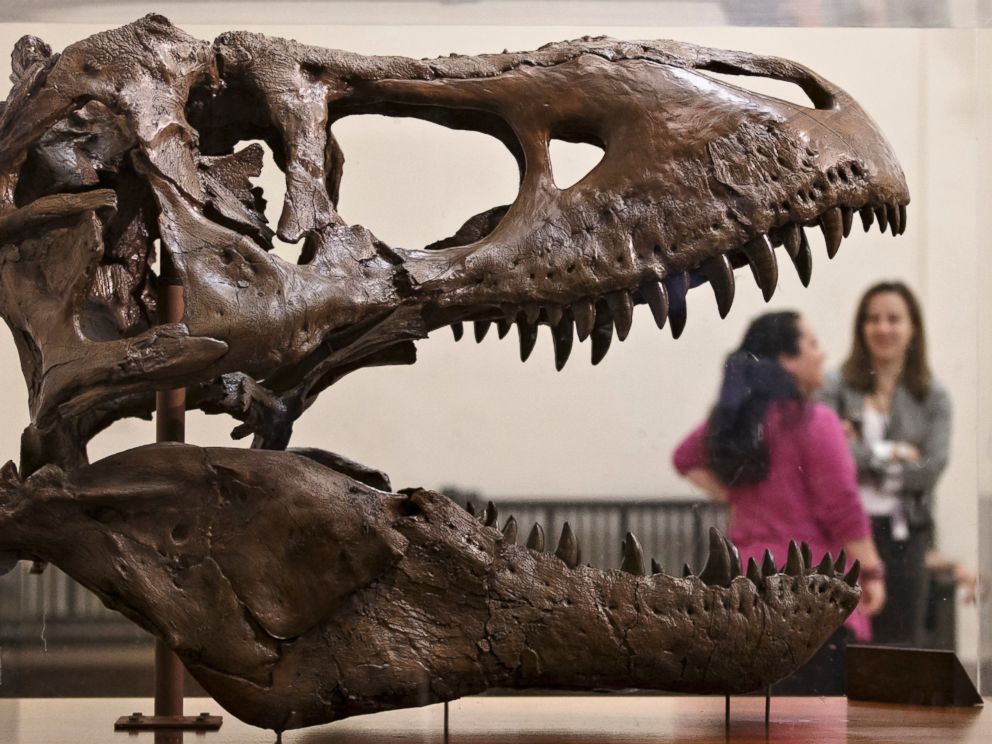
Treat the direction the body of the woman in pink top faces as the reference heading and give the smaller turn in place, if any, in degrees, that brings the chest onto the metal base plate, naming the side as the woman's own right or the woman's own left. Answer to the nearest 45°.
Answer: approximately 180°

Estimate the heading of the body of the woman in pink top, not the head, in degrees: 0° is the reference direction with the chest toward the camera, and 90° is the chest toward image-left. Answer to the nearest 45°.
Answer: approximately 225°

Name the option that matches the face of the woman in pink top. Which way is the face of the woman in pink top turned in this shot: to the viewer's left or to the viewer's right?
to the viewer's right

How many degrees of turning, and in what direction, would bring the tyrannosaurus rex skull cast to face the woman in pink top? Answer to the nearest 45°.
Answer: approximately 45° to its left

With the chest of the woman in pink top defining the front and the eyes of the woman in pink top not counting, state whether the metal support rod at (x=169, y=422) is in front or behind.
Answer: behind

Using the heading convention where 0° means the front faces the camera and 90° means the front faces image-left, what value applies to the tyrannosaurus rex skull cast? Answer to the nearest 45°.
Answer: approximately 270°
